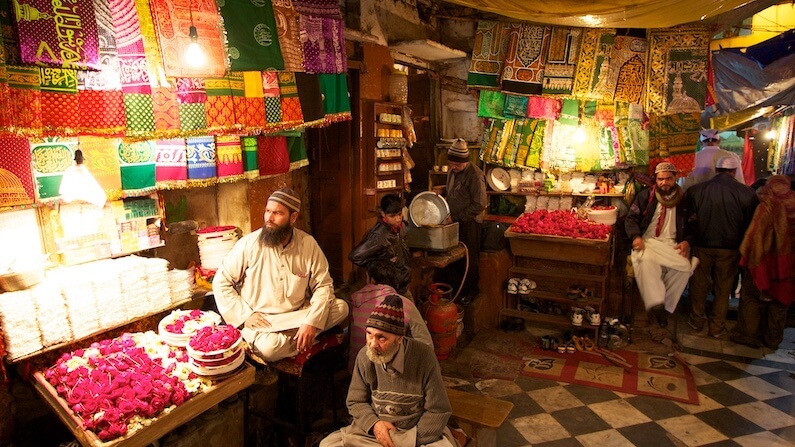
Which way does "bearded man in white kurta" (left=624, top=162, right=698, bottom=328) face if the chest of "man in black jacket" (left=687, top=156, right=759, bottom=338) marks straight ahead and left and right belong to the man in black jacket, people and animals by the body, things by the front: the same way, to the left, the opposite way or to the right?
the opposite way

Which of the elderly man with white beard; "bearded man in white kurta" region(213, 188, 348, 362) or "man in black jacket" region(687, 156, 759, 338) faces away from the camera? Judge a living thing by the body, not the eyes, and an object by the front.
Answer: the man in black jacket

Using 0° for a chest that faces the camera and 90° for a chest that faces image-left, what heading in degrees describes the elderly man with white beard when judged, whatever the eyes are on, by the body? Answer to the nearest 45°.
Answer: approximately 45°

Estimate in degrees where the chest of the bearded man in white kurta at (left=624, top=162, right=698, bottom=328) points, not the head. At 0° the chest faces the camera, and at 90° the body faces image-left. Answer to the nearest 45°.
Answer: approximately 0°

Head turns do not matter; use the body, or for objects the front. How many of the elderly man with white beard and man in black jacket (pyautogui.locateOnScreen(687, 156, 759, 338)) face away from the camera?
1

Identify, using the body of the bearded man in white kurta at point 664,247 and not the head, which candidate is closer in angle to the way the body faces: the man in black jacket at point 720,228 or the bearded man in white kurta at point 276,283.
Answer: the bearded man in white kurta

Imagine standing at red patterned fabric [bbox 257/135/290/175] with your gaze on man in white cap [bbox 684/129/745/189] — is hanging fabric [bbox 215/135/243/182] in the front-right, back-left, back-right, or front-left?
back-right

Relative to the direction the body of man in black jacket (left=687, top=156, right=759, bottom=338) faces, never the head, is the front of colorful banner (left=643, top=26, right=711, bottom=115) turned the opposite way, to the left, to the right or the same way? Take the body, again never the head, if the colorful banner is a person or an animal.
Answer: the opposite way
